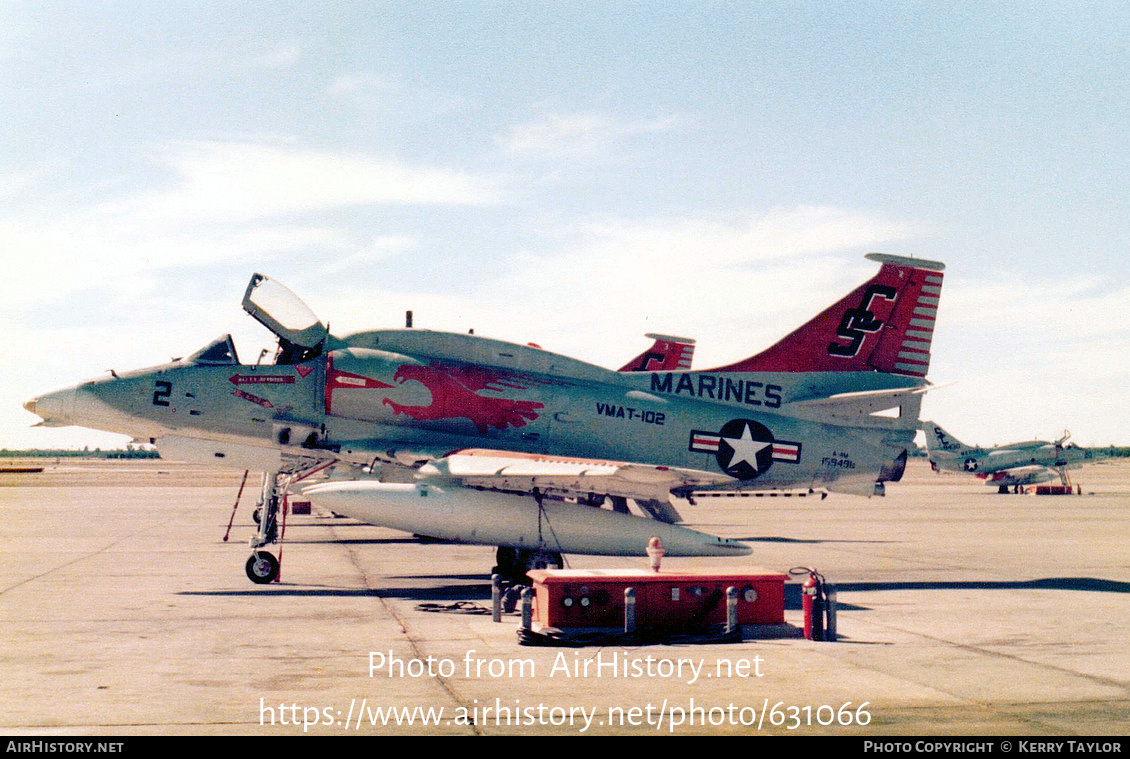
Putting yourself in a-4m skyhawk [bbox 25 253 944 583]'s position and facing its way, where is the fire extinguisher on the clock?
fire extinguisher is roughly at 8 o'clock from a-4m skyhawk.

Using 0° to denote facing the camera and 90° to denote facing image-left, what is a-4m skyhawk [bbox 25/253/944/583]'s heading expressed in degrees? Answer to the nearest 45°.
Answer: approximately 90°
